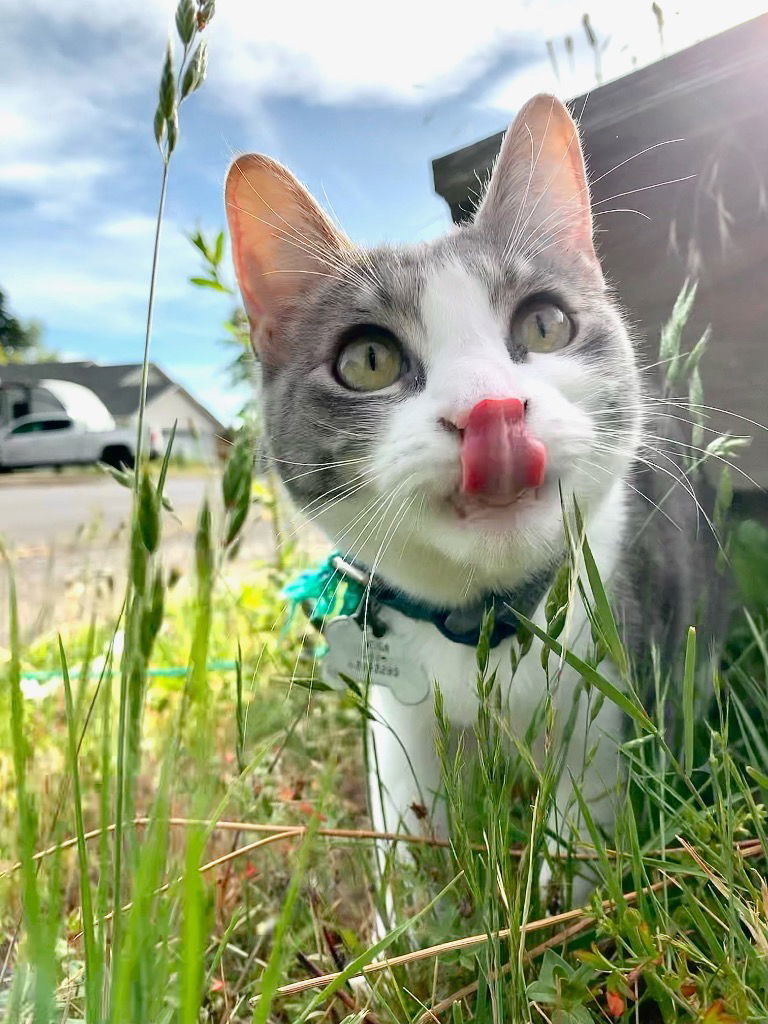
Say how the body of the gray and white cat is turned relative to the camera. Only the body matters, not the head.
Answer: toward the camera

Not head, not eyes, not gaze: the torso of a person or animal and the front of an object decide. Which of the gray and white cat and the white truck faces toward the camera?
the gray and white cat

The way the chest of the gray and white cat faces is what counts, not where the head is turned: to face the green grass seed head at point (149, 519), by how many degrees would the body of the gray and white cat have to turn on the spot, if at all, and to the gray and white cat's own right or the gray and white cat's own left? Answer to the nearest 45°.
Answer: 0° — it already faces it
